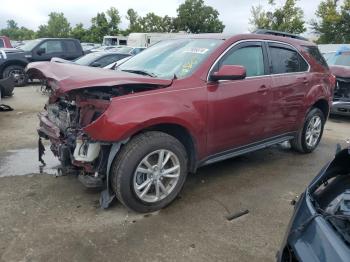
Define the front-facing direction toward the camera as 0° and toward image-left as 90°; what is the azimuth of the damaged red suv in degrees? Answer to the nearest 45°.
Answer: approximately 45°

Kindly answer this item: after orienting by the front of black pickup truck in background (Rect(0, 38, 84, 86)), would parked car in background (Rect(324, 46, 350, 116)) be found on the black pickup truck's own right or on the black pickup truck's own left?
on the black pickup truck's own left

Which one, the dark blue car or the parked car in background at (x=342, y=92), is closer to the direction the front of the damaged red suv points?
the dark blue car

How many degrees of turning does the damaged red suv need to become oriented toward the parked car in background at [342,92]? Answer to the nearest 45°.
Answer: approximately 180°

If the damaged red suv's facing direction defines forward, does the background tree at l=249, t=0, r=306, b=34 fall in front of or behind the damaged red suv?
behind

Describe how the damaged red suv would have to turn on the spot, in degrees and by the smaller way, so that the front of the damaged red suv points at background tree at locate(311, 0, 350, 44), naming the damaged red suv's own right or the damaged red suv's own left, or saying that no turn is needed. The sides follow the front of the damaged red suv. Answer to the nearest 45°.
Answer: approximately 180°

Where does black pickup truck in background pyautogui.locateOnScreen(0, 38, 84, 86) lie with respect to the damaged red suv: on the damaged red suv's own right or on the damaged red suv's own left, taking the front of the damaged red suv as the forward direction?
on the damaged red suv's own right
